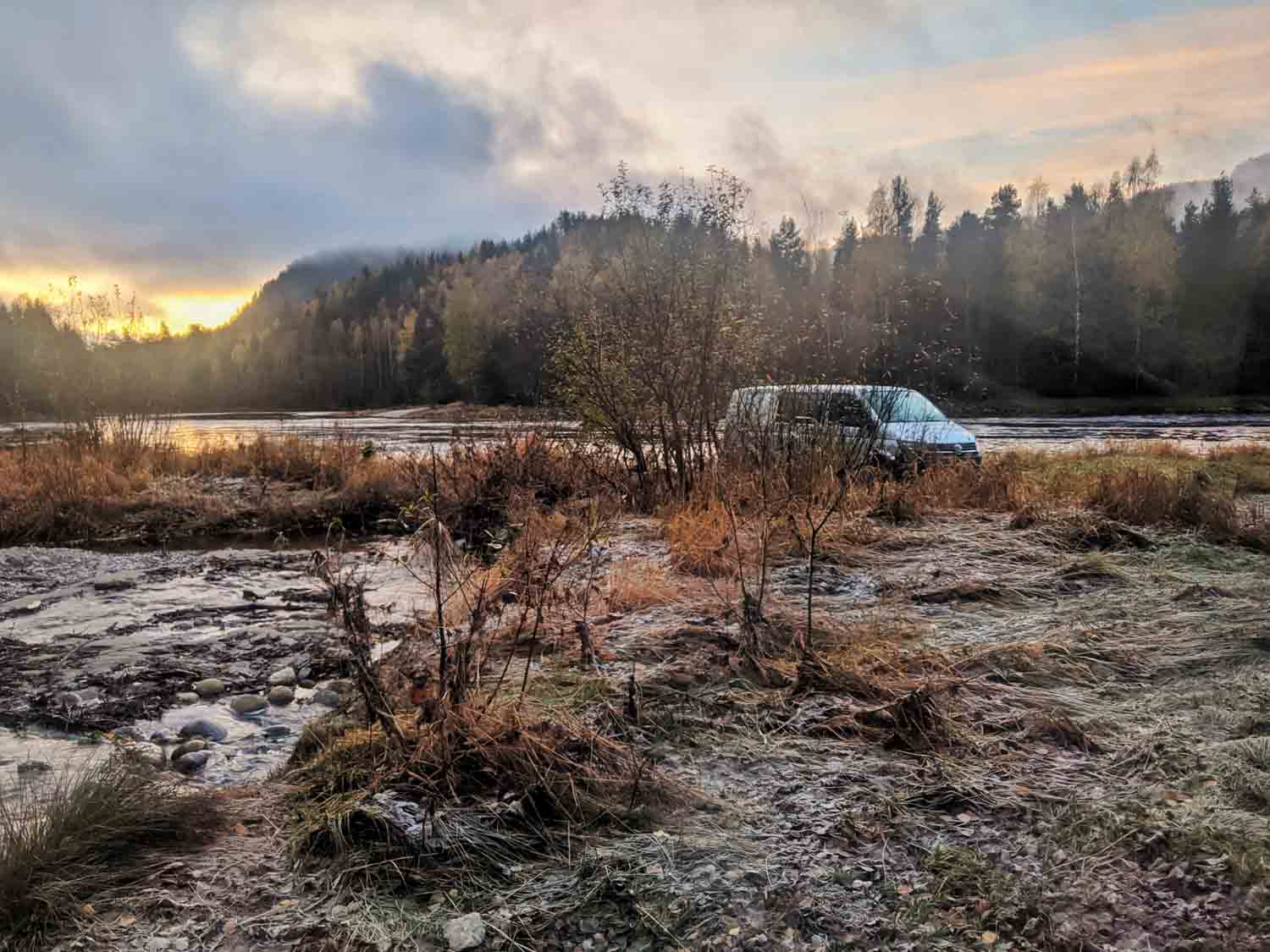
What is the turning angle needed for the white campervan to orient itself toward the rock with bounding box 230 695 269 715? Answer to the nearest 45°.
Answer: approximately 90° to its right

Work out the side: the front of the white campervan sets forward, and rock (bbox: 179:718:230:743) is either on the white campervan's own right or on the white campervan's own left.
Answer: on the white campervan's own right

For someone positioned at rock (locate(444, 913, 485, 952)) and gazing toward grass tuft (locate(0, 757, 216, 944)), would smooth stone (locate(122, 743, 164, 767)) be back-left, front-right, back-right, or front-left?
front-right

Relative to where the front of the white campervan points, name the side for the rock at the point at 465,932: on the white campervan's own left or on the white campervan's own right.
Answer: on the white campervan's own right

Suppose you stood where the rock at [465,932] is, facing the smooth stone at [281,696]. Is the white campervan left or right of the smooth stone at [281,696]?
right

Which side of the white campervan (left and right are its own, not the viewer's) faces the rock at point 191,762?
right

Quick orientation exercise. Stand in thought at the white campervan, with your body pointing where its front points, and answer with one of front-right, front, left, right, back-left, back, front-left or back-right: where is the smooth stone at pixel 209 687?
right

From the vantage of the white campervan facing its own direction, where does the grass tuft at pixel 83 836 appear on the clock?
The grass tuft is roughly at 2 o'clock from the white campervan.

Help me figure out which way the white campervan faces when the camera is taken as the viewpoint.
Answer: facing the viewer and to the right of the viewer

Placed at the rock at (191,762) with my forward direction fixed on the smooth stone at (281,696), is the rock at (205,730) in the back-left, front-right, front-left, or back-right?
front-left

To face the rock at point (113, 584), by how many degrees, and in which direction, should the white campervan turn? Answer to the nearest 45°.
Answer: approximately 135° to its right

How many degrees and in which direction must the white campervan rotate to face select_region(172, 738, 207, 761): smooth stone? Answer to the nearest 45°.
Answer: approximately 90° to its right

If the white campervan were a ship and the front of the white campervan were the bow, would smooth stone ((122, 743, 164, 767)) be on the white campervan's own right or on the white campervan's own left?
on the white campervan's own right
